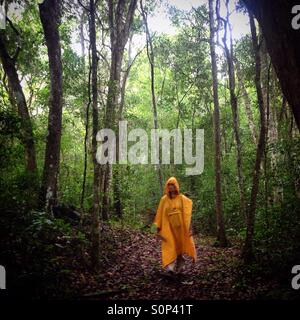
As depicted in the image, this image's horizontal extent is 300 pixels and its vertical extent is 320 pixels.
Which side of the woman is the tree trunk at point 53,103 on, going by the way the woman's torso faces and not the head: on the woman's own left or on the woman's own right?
on the woman's own right

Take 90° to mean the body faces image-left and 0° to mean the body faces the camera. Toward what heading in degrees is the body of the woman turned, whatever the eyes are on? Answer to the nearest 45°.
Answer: approximately 0°
